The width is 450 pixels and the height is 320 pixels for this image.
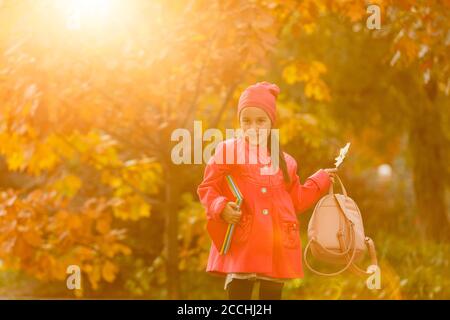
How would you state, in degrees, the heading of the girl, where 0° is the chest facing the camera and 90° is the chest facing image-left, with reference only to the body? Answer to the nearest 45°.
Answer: approximately 0°

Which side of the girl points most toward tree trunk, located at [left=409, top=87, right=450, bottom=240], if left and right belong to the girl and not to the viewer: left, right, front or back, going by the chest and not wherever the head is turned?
back

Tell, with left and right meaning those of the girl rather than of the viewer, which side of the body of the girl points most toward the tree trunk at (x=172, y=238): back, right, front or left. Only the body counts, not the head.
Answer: back

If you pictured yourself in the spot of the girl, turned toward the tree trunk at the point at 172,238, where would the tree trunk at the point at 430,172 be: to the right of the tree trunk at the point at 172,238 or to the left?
right
